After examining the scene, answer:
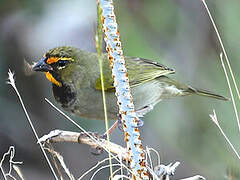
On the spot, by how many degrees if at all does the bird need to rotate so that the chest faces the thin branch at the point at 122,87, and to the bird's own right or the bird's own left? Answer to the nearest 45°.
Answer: approximately 90° to the bird's own left

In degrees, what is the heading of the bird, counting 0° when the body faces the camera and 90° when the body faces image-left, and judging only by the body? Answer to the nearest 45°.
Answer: approximately 90°
